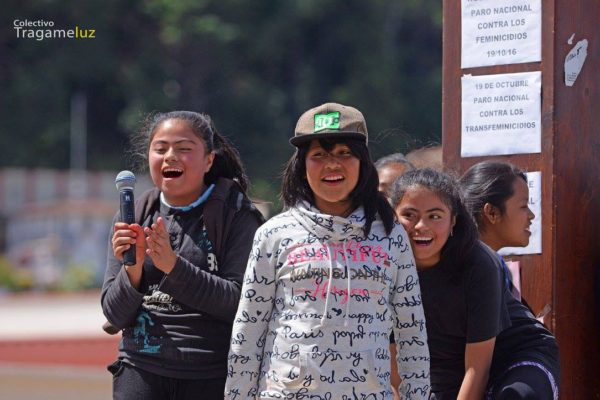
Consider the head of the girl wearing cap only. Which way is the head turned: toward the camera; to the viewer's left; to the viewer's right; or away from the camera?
toward the camera

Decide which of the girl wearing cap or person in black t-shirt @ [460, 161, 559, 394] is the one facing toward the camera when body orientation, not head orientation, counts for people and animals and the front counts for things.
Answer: the girl wearing cap

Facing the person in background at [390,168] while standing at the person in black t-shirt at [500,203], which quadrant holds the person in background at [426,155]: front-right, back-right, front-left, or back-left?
front-right

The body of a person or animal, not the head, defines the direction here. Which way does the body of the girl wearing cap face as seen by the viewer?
toward the camera

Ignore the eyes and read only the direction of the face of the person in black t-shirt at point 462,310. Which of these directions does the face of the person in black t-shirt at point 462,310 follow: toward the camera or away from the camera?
toward the camera

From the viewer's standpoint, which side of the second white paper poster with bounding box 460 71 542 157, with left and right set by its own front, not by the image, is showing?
front

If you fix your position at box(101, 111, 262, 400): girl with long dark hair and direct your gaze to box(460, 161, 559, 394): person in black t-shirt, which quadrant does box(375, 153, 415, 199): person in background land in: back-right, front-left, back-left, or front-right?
front-left

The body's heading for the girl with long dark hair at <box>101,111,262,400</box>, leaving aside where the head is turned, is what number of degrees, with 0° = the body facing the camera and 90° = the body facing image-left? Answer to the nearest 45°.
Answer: approximately 45°

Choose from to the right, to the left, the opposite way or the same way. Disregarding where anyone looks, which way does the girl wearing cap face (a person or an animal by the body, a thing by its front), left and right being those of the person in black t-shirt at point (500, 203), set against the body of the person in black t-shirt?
to the right

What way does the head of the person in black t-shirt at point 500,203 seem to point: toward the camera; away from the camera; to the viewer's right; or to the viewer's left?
to the viewer's right

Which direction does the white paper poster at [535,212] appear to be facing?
toward the camera
